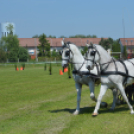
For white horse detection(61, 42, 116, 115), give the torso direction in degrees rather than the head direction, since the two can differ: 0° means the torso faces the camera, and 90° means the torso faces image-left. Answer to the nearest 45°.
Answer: approximately 45°

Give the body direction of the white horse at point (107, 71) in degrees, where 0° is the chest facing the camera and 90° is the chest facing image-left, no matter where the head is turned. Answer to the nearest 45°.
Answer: approximately 90°
